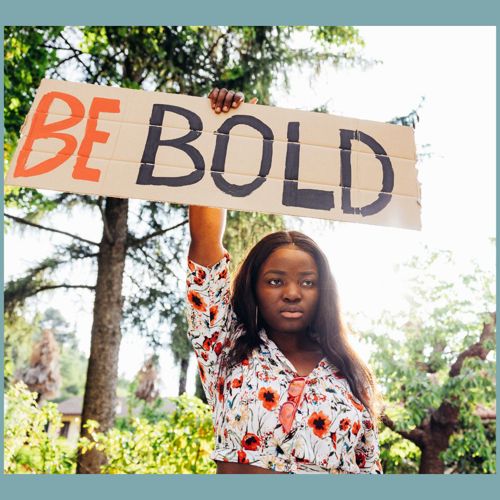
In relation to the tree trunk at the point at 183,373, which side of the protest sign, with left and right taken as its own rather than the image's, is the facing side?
back

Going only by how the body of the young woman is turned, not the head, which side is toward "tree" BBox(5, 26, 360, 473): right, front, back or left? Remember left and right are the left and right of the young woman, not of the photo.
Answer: back

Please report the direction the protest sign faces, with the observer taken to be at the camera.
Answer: facing the viewer

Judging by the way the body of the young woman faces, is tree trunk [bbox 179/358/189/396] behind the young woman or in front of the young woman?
behind

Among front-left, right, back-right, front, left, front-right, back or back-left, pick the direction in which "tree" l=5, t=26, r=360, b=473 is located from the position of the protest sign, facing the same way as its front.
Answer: back
